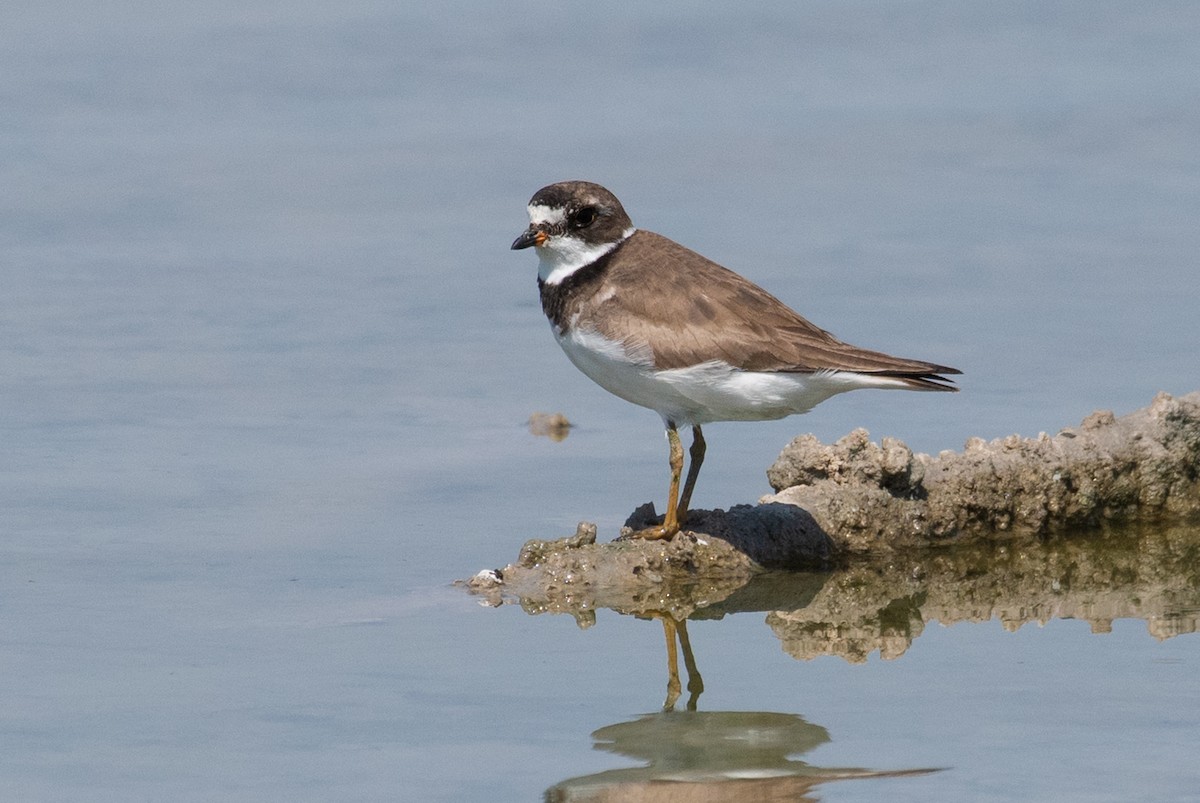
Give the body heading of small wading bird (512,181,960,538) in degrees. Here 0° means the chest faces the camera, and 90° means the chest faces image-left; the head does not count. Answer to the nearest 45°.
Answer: approximately 90°
